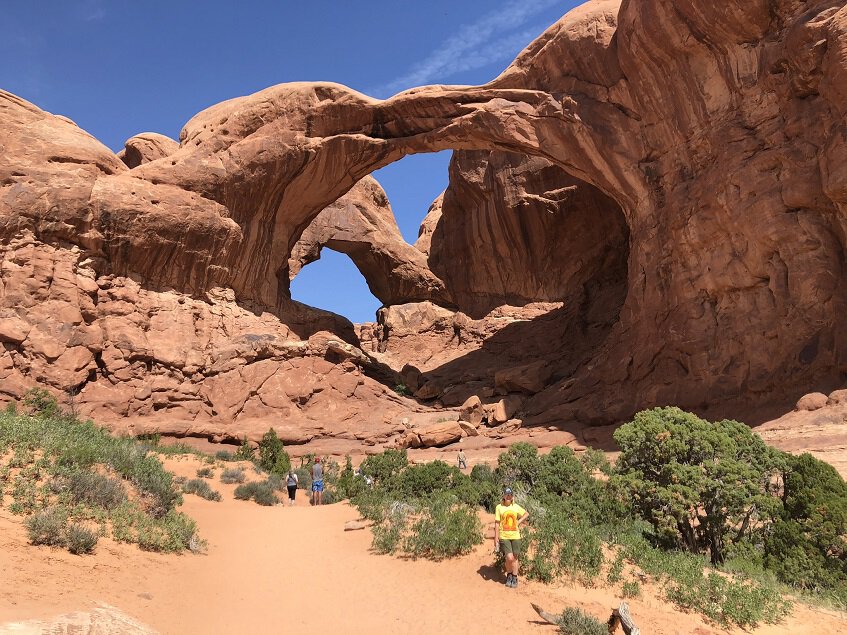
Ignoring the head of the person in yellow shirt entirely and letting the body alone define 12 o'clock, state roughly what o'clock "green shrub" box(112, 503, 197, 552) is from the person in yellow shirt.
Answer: The green shrub is roughly at 3 o'clock from the person in yellow shirt.

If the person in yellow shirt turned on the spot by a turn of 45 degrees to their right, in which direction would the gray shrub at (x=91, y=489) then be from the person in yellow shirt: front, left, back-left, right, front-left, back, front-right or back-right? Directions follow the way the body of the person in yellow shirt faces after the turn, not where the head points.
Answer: front-right

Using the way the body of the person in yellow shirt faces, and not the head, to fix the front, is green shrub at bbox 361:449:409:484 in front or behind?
behind

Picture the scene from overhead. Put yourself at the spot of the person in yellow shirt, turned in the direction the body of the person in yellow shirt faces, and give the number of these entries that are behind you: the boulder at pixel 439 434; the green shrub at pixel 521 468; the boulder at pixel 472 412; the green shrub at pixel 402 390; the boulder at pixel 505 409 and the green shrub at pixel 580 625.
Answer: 5

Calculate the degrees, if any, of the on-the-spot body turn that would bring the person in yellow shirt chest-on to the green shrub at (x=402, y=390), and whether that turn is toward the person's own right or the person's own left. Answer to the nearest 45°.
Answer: approximately 180°

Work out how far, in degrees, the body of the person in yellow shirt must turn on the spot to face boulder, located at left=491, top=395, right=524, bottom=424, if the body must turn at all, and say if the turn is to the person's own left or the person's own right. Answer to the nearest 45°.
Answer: approximately 180°

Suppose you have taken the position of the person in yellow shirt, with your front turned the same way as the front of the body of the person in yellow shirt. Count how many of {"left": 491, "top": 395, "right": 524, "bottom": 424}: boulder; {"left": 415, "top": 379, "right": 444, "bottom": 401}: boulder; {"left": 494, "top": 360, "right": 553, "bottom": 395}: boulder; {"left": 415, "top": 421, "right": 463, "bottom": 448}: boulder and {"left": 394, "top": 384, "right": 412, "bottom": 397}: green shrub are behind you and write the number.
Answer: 5

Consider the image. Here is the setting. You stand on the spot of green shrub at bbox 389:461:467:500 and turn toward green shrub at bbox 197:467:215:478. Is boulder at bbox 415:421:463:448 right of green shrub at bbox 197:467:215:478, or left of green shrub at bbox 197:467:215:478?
right

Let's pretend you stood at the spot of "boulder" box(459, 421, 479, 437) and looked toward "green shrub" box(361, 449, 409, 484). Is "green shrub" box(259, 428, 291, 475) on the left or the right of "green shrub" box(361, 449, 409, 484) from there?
right

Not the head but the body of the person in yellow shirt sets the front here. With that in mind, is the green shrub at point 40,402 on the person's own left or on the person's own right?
on the person's own right

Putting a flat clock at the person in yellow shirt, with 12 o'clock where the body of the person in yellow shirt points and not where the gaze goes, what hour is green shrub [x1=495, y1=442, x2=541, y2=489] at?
The green shrub is roughly at 6 o'clock from the person in yellow shirt.

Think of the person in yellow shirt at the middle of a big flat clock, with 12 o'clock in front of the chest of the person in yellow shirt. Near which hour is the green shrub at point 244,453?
The green shrub is roughly at 5 o'clock from the person in yellow shirt.

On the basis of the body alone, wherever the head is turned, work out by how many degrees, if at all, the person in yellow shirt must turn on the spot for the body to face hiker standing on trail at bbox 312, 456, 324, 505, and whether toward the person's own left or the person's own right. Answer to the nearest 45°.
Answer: approximately 135° to the person's own right

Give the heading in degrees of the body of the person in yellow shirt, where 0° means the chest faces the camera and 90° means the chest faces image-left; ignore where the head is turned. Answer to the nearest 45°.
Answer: approximately 0°

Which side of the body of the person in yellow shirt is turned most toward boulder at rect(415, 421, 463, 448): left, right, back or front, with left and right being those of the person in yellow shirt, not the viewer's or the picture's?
back

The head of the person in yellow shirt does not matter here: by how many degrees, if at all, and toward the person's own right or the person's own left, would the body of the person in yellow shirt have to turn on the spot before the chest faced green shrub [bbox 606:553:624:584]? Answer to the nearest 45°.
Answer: approximately 90° to the person's own left
